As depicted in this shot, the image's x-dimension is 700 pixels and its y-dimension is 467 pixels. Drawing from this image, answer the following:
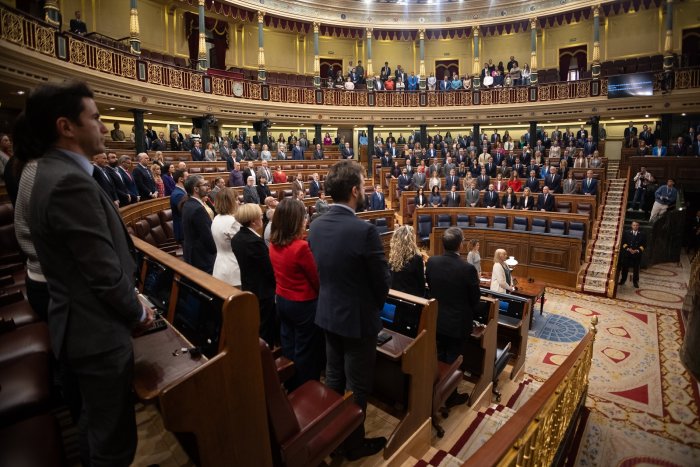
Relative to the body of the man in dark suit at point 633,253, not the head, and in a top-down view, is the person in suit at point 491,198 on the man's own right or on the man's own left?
on the man's own right

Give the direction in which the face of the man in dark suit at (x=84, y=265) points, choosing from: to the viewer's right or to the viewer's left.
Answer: to the viewer's right

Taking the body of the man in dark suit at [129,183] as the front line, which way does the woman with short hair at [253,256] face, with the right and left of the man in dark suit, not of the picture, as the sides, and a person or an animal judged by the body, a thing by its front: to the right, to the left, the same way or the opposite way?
to the left

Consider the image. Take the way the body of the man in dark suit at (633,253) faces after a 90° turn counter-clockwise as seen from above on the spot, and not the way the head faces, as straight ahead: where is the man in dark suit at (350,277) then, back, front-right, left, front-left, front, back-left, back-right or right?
right

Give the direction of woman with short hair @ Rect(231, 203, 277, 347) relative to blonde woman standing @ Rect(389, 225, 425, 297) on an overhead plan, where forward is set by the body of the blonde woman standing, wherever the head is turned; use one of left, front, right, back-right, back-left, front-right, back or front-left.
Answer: back

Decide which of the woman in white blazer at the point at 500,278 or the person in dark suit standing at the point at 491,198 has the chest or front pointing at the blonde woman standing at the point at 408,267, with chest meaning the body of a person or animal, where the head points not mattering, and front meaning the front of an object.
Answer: the person in dark suit standing

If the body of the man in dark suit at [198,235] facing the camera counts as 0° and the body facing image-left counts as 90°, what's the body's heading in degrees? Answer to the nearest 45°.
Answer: approximately 270°

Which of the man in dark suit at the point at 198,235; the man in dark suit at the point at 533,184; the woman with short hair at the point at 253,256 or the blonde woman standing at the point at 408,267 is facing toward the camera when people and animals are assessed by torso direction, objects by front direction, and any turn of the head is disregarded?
the man in dark suit at the point at 533,184

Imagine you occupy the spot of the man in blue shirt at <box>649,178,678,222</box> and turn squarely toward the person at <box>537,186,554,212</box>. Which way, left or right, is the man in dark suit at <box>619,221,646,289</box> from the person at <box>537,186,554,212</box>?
left

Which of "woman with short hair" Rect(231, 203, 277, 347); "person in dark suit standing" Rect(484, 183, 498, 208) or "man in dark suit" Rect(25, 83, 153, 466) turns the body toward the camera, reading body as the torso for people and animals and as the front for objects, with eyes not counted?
the person in dark suit standing

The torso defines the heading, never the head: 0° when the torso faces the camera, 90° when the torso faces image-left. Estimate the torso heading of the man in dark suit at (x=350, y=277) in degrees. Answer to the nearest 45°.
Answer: approximately 225°

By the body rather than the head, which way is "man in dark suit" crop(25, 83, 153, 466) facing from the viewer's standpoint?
to the viewer's right

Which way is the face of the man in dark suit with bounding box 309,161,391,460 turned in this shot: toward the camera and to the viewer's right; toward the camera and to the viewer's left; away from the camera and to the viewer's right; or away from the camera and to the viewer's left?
away from the camera and to the viewer's right

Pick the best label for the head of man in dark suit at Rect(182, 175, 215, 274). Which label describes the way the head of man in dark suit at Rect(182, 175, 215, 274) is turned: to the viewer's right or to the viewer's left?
to the viewer's right

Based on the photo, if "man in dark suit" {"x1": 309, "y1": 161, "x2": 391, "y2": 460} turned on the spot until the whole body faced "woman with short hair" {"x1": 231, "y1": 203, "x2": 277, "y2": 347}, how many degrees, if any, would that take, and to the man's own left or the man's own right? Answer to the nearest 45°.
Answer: approximately 90° to the man's own left
